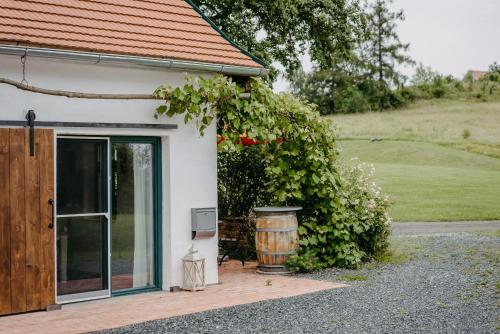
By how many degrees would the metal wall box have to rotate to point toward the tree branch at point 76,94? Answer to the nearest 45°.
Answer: approximately 45° to its right

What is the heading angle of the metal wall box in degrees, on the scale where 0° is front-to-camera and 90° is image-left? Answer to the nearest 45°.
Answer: approximately 0°

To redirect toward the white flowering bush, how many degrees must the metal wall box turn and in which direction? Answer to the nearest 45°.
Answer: approximately 135° to its left

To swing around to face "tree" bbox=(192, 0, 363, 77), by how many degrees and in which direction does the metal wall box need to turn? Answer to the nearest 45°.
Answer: approximately 180°
